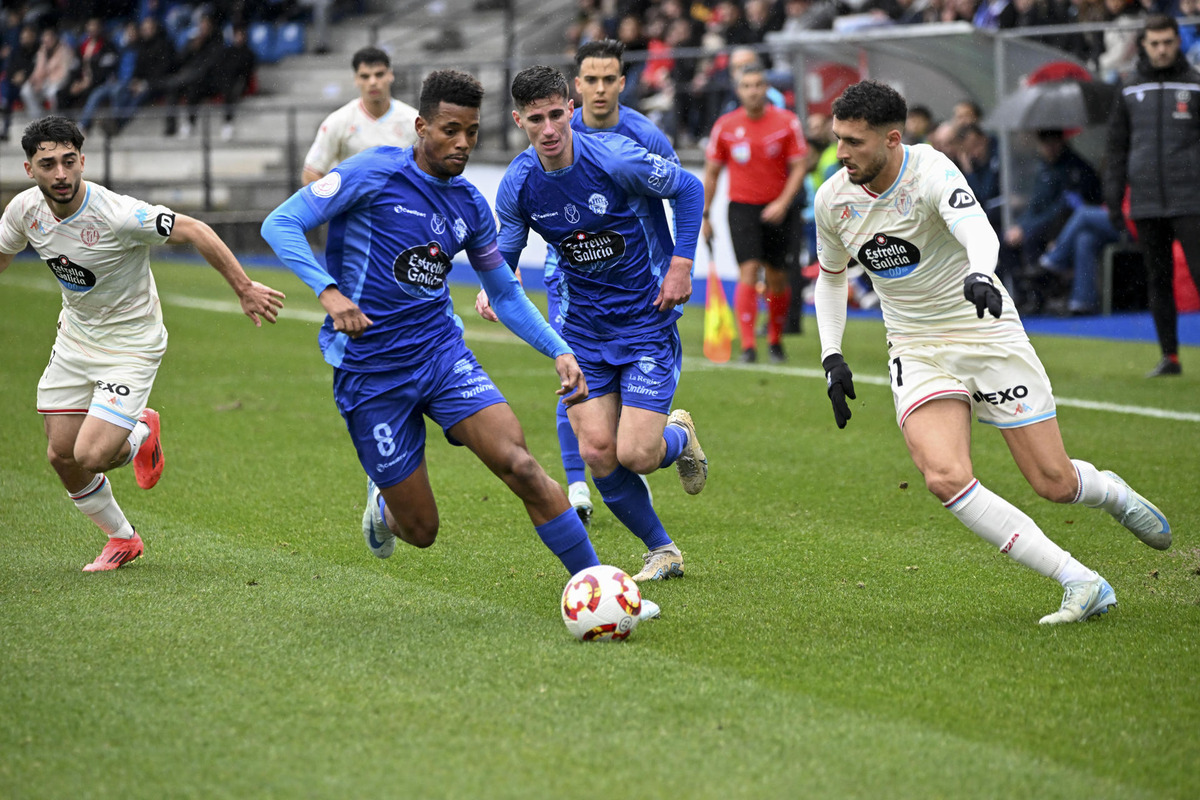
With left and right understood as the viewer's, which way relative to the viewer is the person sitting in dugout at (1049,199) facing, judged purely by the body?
facing the viewer and to the left of the viewer

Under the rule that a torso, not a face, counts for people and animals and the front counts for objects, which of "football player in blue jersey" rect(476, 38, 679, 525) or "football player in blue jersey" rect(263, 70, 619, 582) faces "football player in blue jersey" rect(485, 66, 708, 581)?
"football player in blue jersey" rect(476, 38, 679, 525)

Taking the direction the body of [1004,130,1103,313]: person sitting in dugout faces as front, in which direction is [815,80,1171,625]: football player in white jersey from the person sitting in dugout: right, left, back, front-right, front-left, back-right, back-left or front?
front-left

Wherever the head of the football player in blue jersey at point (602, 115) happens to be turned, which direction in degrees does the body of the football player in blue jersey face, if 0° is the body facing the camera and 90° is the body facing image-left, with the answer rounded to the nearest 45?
approximately 0°

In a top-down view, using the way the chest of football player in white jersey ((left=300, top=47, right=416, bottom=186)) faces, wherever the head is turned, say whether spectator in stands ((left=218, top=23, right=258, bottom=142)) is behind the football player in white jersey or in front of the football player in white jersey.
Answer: behind

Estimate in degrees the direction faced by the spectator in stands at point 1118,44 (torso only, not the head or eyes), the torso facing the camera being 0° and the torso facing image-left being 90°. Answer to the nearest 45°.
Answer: approximately 45°

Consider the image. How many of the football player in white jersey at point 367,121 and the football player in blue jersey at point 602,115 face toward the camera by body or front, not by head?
2

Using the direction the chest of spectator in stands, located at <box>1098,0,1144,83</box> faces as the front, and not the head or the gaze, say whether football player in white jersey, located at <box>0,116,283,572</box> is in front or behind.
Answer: in front

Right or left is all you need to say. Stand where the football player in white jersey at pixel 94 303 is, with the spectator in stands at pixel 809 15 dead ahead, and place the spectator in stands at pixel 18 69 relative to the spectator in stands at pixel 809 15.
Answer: left

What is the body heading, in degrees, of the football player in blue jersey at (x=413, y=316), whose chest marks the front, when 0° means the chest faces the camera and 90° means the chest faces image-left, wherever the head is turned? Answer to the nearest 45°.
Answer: approximately 315°

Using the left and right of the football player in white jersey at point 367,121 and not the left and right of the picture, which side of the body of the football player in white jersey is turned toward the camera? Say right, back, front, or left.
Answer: front

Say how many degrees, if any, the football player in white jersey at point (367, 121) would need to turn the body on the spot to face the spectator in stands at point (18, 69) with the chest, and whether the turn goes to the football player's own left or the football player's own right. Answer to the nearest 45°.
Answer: approximately 180°

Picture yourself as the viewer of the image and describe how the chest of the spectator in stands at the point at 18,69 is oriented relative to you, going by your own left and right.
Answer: facing the viewer and to the right of the viewer

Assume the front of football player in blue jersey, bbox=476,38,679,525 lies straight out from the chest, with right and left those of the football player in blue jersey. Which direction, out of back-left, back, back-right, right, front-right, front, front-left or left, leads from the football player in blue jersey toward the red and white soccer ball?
front
